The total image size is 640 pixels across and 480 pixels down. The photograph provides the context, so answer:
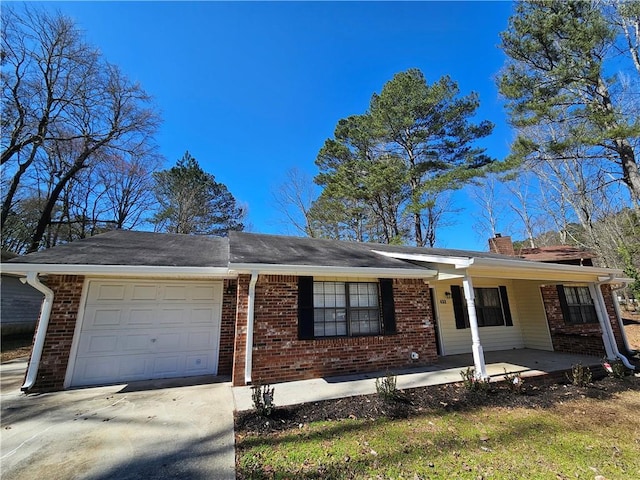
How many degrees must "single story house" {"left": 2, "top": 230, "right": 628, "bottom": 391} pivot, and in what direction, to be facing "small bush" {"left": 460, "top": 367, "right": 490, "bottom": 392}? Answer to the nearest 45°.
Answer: approximately 90° to its left

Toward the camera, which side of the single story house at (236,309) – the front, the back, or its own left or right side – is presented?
front

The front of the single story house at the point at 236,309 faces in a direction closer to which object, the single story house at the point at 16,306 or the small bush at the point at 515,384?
the small bush

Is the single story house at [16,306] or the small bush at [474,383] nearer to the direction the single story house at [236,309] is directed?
the small bush

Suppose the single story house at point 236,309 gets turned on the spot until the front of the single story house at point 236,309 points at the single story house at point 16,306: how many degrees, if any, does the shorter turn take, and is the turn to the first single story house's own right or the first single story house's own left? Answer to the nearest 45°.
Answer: approximately 135° to the first single story house's own right

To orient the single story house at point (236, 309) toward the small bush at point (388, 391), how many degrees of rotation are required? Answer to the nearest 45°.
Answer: approximately 45° to its left

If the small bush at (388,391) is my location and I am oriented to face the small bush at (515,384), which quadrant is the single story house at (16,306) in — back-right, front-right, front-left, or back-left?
back-left

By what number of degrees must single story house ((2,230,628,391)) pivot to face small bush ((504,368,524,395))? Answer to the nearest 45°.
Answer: approximately 90° to its left
